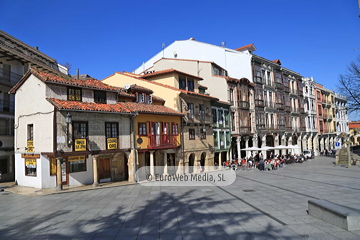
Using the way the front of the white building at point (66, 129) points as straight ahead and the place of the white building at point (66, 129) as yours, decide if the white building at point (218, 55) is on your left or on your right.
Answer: on your left

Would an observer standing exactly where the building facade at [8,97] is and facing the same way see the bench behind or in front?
in front

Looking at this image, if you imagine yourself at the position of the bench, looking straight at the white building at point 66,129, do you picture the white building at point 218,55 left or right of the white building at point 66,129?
right

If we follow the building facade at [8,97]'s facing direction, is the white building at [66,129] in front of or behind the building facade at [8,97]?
in front

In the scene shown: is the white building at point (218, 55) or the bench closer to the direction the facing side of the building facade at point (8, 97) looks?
the bench

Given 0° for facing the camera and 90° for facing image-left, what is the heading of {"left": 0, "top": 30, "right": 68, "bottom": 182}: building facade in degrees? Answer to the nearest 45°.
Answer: approximately 315°

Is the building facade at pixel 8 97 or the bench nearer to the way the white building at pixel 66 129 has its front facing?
the bench

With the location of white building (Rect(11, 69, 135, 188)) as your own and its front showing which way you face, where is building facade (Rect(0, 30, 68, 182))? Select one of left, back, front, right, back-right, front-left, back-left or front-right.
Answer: back
